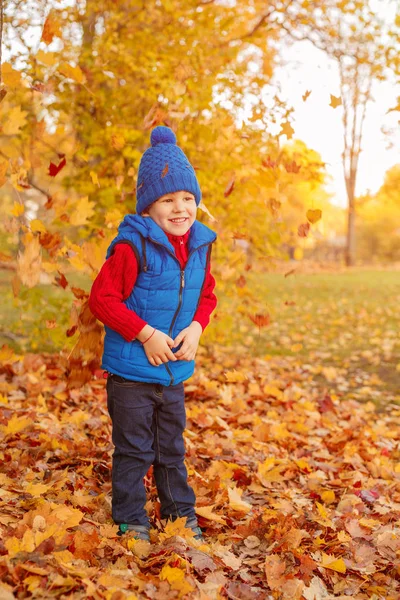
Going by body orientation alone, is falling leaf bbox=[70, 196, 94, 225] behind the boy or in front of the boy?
behind

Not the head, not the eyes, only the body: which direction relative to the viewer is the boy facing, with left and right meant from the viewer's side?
facing the viewer and to the right of the viewer

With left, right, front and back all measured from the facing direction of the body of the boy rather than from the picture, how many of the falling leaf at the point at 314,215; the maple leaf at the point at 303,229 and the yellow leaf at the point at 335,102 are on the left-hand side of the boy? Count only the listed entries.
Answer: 3

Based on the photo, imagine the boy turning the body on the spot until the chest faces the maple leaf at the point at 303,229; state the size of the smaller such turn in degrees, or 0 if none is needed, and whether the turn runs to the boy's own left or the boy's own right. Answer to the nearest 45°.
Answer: approximately 90° to the boy's own left

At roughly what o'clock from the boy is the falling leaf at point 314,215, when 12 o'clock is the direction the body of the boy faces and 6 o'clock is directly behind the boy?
The falling leaf is roughly at 9 o'clock from the boy.

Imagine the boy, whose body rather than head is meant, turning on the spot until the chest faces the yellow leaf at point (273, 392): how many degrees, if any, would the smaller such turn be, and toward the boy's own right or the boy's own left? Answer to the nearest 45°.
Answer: approximately 135° to the boy's own left
